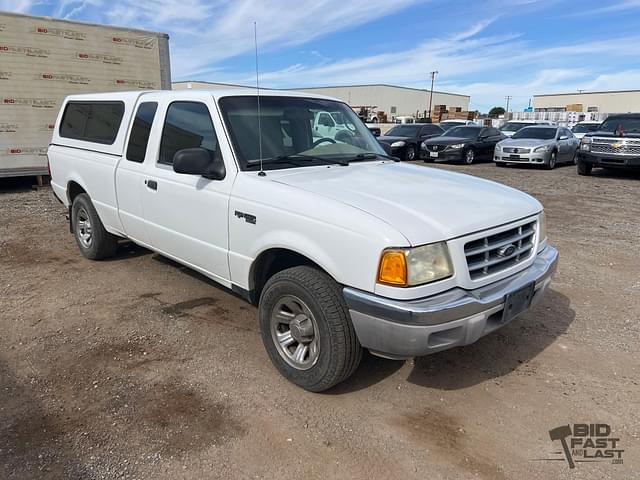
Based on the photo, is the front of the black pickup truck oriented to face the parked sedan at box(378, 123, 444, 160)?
no

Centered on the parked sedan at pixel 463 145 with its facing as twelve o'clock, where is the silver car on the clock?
The silver car is roughly at 8 o'clock from the parked sedan.

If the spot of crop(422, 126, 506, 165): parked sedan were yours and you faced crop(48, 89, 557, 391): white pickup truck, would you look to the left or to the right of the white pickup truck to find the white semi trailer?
right

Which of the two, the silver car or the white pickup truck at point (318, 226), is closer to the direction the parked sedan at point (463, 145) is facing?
the white pickup truck

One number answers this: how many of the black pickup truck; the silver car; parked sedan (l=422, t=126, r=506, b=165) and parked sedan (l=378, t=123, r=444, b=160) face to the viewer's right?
0

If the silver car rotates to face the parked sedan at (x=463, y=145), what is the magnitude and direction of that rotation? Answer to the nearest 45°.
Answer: approximately 45° to its right

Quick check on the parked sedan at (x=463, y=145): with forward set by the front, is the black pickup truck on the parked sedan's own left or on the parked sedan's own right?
on the parked sedan's own left

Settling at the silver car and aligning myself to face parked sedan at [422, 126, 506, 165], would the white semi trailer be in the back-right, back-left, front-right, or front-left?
front-left

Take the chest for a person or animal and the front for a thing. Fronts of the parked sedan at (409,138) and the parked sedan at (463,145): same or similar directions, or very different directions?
same or similar directions

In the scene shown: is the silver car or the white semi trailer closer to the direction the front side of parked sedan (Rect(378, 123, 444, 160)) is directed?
the white semi trailer

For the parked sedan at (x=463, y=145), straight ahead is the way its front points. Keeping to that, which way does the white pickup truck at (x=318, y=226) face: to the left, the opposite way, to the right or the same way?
to the left

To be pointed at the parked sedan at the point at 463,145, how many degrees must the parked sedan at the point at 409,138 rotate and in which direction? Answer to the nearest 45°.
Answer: approximately 90° to its left

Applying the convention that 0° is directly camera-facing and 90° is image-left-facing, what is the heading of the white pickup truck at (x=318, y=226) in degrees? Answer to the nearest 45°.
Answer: approximately 315°

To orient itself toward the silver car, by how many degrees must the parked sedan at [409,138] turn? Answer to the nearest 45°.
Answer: approximately 90° to its left

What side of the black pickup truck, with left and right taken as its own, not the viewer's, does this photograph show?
front

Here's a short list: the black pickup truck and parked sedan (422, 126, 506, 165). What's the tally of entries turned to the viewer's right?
0

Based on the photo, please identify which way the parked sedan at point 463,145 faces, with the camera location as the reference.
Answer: facing the viewer and to the left of the viewer

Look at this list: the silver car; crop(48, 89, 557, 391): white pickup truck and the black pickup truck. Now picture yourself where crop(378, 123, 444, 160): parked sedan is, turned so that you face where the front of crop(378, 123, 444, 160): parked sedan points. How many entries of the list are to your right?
0

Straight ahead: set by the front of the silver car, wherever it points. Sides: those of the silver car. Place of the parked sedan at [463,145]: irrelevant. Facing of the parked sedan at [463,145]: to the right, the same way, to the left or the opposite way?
the same way

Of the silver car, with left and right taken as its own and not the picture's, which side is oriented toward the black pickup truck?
left
